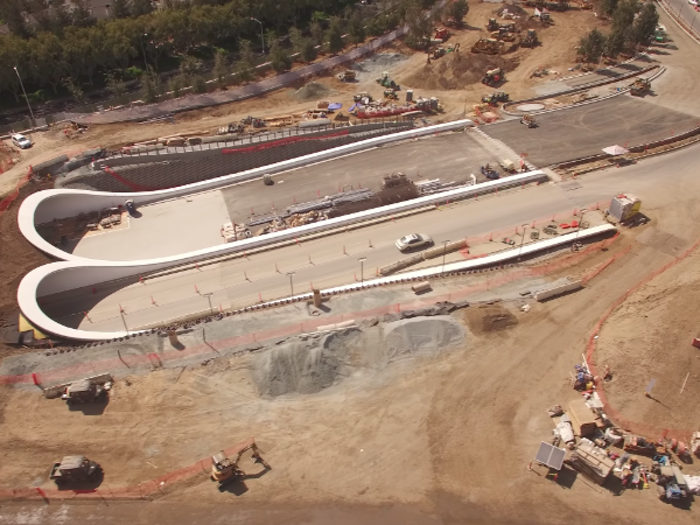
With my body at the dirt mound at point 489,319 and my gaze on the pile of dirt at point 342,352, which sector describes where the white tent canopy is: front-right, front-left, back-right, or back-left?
back-right

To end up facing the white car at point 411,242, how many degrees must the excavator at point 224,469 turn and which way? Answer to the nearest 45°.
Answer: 0° — it already faces it

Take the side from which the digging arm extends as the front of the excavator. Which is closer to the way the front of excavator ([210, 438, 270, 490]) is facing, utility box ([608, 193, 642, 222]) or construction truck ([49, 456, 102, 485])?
the utility box

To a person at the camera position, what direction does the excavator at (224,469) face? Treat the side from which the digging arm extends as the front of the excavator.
facing away from the viewer and to the right of the viewer

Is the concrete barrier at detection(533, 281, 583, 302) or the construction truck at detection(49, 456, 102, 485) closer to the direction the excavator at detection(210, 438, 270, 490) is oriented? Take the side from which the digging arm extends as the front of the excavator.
the concrete barrier

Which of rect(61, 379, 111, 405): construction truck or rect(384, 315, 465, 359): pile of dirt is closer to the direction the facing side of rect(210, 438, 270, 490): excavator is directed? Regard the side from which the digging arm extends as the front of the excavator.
the pile of dirt
